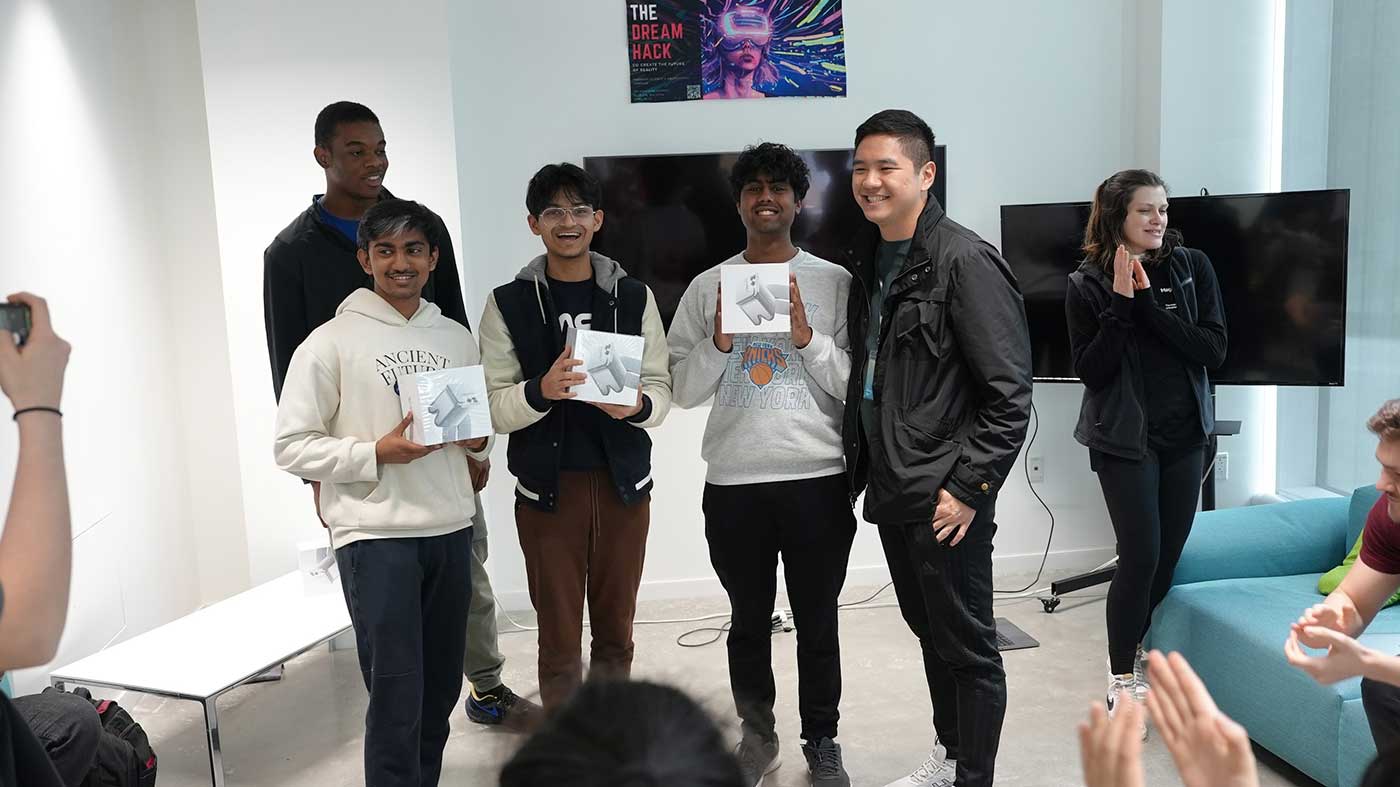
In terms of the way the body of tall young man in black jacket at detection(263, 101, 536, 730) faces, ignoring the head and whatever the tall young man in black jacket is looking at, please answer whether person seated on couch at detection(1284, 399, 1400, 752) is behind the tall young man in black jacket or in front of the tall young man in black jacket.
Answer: in front

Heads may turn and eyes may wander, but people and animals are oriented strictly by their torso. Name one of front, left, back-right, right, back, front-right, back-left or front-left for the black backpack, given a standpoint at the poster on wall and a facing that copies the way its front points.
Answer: front-right

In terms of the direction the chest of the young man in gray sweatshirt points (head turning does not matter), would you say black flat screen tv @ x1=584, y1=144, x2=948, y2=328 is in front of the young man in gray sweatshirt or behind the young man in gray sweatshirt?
behind

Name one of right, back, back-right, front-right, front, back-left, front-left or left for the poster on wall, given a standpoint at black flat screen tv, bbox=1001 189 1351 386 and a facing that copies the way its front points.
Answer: right

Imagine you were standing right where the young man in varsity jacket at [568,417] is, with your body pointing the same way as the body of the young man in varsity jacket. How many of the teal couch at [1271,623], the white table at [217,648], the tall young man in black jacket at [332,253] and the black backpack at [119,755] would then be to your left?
1

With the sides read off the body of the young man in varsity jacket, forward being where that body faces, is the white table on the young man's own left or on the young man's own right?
on the young man's own right

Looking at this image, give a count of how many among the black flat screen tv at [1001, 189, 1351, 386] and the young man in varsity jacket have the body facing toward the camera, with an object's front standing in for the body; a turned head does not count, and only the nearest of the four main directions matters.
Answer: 2

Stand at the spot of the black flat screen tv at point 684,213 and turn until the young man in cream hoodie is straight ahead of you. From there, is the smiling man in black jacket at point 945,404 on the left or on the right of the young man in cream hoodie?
left
